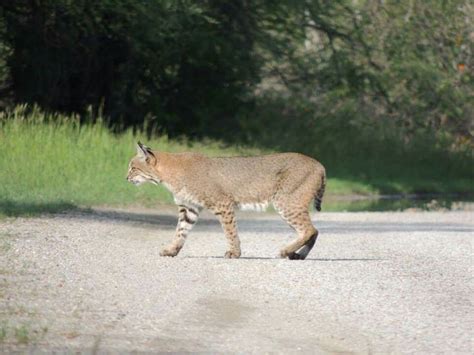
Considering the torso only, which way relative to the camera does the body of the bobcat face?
to the viewer's left
